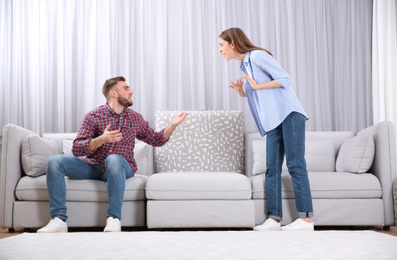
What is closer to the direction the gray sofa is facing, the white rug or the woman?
the white rug

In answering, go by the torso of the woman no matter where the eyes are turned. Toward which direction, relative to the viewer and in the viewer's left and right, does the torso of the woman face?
facing to the left of the viewer

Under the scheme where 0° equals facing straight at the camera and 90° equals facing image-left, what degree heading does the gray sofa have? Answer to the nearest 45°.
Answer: approximately 0°

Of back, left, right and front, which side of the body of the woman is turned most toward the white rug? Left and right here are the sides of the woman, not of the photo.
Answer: left

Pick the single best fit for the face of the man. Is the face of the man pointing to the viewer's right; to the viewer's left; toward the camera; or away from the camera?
to the viewer's right

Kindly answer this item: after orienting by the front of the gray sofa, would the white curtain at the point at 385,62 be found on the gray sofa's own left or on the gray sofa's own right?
on the gray sofa's own left

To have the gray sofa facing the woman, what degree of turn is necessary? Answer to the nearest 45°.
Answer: approximately 90° to its left

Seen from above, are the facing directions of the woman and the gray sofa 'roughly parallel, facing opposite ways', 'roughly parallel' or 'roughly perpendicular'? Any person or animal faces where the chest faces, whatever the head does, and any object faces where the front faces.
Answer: roughly perpendicular

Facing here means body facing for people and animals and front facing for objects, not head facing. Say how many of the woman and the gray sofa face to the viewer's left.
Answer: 1

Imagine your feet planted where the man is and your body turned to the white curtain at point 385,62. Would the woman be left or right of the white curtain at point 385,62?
right

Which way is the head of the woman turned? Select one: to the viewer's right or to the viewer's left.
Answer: to the viewer's left
